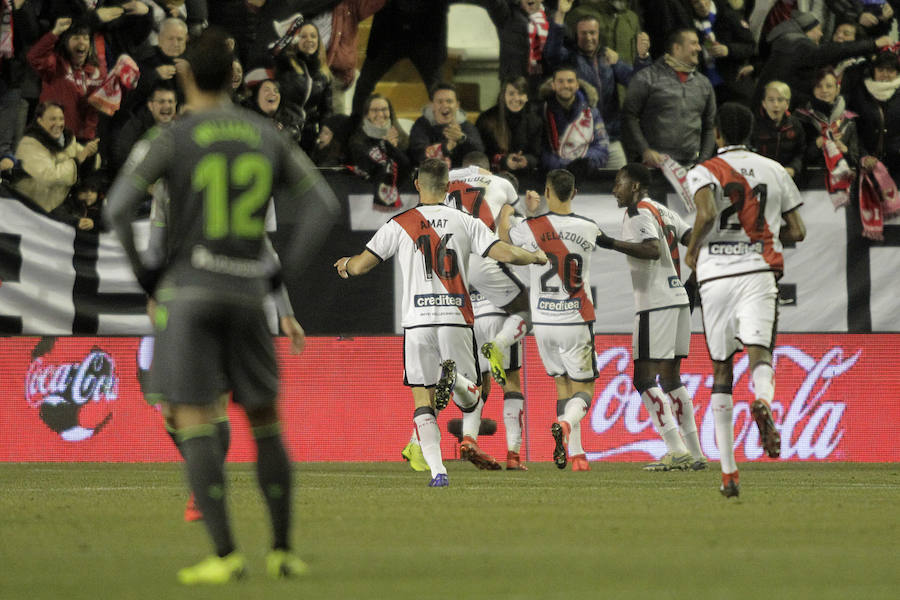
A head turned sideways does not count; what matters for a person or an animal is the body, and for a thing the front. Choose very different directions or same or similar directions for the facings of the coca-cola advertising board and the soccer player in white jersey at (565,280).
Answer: very different directions

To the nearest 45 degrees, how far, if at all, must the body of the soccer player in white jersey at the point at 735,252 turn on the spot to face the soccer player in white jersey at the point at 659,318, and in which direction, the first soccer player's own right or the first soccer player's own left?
0° — they already face them

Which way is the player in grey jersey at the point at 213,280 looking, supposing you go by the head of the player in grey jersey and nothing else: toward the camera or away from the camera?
away from the camera

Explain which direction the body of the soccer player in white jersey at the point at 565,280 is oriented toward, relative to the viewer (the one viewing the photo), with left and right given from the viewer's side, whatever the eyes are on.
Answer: facing away from the viewer

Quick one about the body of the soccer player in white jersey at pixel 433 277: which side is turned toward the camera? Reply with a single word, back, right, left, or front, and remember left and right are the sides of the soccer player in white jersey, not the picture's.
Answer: back

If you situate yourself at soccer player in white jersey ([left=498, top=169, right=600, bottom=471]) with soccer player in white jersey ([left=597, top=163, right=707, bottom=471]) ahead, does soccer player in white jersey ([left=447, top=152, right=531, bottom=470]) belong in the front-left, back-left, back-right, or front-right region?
back-left

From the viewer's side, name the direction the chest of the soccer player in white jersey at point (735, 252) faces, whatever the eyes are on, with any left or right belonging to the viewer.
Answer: facing away from the viewer

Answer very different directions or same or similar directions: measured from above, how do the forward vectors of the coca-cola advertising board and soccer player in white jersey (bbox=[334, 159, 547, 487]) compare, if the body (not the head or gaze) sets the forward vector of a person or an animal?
very different directions

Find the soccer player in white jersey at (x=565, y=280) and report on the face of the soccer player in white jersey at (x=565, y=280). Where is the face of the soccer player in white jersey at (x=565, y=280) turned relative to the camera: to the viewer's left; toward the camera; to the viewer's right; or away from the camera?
away from the camera
